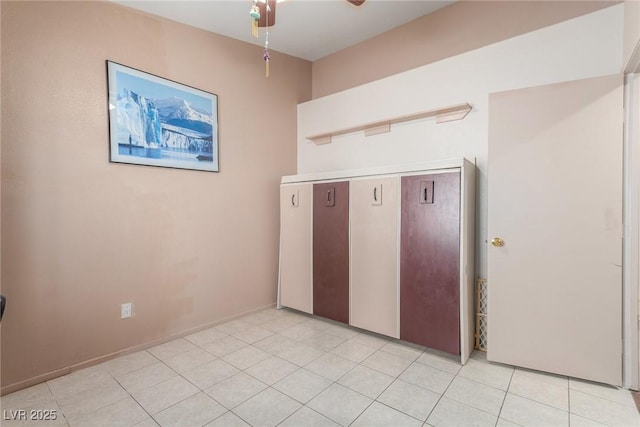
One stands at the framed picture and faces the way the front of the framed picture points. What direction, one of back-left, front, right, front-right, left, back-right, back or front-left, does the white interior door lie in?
front

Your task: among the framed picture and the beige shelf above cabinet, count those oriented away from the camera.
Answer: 0

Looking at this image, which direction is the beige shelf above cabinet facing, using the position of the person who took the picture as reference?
facing the viewer and to the left of the viewer

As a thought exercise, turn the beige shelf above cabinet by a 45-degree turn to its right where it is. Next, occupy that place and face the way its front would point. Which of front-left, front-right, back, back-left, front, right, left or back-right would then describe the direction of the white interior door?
back-left

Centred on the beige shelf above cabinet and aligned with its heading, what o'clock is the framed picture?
The framed picture is roughly at 1 o'clock from the beige shelf above cabinet.

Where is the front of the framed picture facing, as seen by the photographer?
facing the viewer and to the right of the viewer

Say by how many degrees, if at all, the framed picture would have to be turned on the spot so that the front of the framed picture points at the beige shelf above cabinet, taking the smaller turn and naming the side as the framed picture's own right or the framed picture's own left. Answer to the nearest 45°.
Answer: approximately 45° to the framed picture's own left
